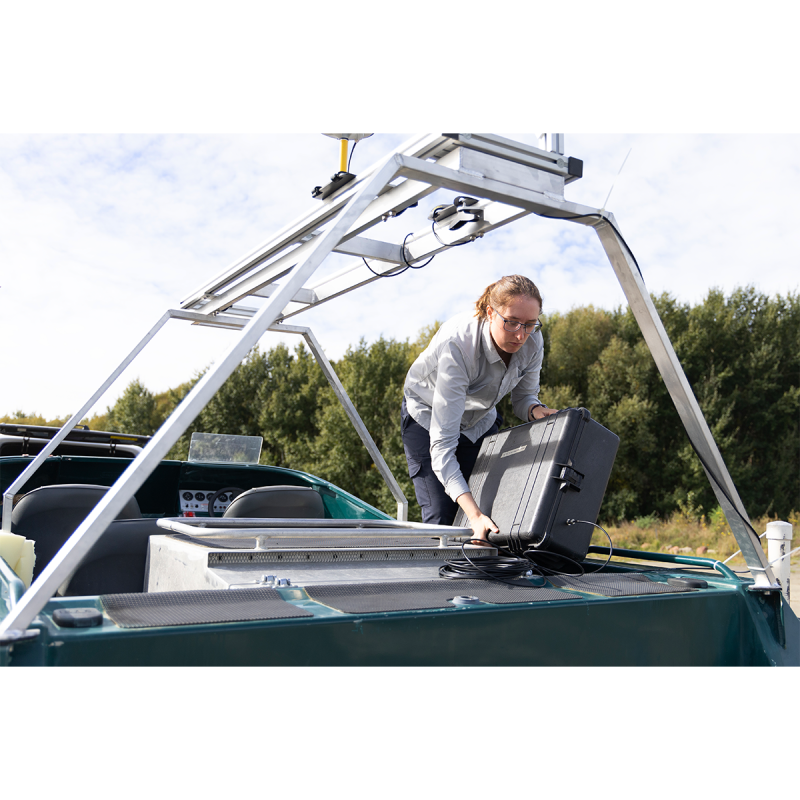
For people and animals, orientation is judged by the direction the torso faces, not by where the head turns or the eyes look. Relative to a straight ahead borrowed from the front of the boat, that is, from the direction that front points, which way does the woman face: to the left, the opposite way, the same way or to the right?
the opposite way

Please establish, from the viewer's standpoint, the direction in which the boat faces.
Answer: facing away from the viewer and to the left of the viewer

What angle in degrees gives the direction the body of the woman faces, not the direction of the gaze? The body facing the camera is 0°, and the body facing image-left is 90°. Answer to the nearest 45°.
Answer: approximately 315°

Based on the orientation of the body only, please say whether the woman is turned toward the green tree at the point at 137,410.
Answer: no
